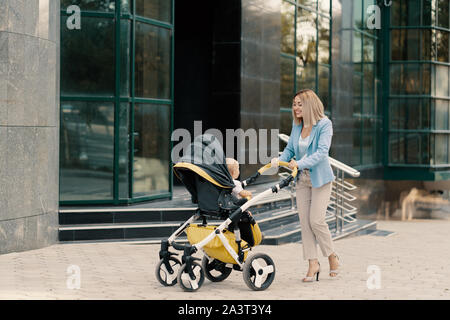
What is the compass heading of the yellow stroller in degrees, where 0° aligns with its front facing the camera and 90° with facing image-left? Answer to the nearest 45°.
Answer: approximately 45°

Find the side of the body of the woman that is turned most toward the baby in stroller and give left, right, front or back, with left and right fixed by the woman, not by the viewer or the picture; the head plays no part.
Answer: front
